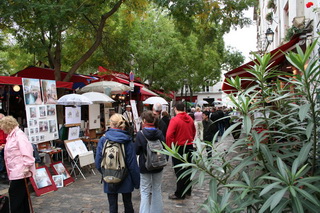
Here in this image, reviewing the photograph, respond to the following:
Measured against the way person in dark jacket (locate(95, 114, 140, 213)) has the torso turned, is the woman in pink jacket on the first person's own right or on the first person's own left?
on the first person's own left

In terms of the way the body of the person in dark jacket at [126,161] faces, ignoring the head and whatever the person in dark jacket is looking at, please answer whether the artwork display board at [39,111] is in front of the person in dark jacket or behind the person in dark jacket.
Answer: in front

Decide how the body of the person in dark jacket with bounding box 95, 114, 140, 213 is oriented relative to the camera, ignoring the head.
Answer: away from the camera

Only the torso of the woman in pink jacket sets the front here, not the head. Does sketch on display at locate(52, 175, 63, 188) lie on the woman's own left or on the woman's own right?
on the woman's own right

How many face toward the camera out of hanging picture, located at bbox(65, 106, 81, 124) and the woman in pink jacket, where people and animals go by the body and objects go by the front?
1

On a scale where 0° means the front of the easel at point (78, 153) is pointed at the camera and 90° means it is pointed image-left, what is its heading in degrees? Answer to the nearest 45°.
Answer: approximately 315°

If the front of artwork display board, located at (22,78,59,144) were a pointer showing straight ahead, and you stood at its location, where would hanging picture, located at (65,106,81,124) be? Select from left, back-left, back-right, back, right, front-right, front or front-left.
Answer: left

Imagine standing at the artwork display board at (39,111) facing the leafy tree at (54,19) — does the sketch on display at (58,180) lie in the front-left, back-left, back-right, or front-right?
back-right

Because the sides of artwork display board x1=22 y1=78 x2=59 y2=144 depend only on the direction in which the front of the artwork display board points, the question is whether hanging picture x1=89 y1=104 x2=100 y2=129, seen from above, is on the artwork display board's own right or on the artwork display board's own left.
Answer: on the artwork display board's own left

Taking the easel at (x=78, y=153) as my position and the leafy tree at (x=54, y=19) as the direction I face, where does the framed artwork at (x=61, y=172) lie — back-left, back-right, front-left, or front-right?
back-left

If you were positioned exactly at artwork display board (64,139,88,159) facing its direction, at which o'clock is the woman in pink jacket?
The woman in pink jacket is roughly at 2 o'clock from the artwork display board.

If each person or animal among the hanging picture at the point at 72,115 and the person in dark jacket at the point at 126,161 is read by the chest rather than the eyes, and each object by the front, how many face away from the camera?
1
